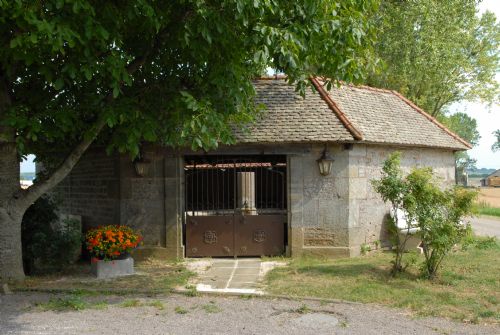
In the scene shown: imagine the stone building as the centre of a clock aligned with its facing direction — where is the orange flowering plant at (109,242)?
The orange flowering plant is roughly at 2 o'clock from the stone building.

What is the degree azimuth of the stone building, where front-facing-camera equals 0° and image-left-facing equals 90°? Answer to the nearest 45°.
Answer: approximately 0°

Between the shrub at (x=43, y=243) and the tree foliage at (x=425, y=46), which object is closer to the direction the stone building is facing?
the shrub

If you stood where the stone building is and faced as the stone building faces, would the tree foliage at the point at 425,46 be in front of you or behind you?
behind

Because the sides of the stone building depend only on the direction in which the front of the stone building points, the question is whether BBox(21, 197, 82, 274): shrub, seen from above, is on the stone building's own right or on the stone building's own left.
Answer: on the stone building's own right

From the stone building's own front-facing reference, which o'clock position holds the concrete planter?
The concrete planter is roughly at 2 o'clock from the stone building.

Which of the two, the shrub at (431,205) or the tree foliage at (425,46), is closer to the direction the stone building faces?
the shrub
